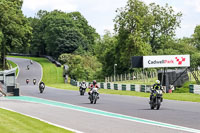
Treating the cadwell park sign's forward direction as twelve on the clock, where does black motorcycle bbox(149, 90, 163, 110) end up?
The black motorcycle is roughly at 12 o'clock from the cadwell park sign.

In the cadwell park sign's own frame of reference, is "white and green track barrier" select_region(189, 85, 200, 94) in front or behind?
in front

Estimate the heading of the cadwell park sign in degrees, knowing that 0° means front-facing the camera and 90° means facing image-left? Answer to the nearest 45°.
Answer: approximately 0°
